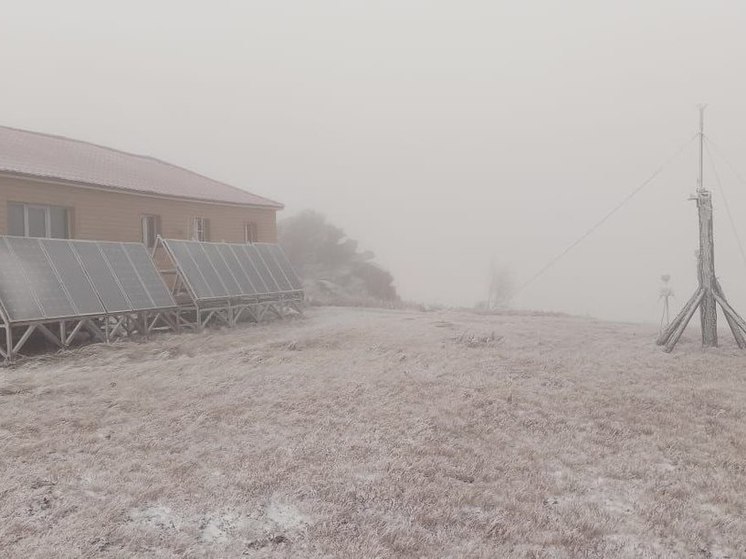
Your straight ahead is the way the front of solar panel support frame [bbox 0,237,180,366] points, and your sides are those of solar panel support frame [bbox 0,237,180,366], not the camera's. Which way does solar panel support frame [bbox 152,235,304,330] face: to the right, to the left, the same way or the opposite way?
the same way

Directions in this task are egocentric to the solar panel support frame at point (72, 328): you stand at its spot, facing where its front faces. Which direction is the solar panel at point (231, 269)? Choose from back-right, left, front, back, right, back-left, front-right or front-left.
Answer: left

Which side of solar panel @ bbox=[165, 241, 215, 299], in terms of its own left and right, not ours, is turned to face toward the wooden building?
back

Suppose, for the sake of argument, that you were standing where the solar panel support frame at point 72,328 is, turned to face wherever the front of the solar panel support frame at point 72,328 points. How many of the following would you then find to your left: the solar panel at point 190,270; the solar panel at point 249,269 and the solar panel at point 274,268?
3

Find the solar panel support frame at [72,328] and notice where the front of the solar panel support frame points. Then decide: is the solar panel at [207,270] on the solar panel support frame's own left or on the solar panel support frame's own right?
on the solar panel support frame's own left

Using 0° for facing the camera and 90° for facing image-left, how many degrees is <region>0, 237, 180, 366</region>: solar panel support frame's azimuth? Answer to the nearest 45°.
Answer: approximately 315°

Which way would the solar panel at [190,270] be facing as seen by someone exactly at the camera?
facing the viewer and to the right of the viewer

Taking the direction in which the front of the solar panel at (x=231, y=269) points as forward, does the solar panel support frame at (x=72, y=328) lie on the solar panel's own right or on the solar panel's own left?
on the solar panel's own right

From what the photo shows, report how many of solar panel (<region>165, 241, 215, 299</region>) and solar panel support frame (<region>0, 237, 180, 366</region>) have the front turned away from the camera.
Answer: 0

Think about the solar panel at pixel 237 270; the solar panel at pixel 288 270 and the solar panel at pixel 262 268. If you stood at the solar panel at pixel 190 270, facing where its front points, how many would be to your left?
3

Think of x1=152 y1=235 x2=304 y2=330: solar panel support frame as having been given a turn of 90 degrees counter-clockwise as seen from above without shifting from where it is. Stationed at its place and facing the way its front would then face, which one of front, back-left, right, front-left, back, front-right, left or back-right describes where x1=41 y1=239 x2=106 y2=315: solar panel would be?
back

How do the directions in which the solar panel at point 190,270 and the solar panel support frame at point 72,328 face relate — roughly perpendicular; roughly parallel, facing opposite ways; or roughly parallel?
roughly parallel

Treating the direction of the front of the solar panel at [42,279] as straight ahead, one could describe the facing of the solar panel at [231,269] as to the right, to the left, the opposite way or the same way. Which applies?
the same way

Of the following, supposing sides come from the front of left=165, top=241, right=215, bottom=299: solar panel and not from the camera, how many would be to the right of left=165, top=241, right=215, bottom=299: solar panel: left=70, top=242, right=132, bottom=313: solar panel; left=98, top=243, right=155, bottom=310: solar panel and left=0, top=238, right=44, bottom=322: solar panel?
3

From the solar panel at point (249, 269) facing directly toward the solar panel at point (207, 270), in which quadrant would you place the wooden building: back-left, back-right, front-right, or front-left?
front-right

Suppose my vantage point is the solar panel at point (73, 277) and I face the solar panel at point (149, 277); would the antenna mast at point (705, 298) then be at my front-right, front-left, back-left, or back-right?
front-right
